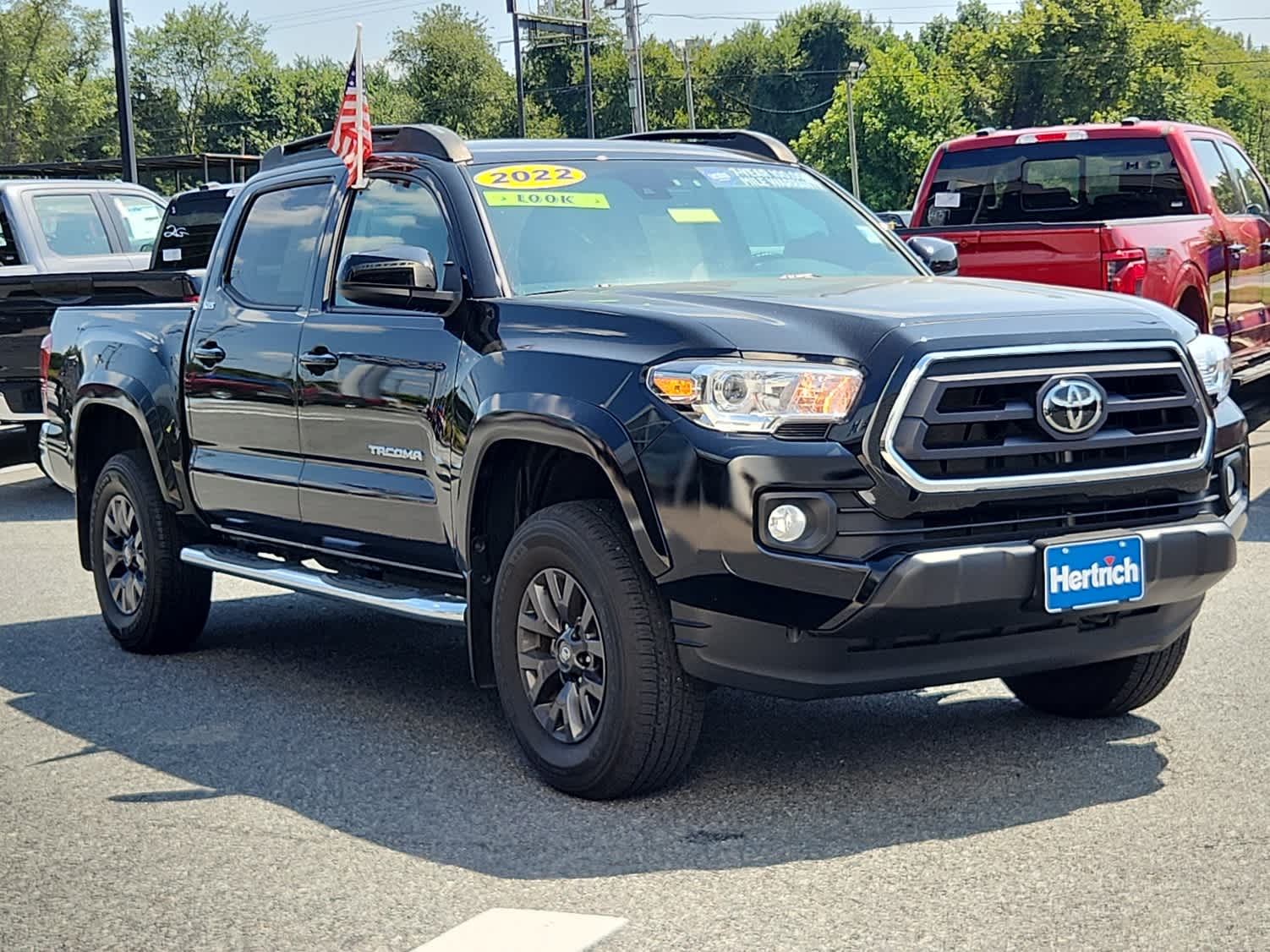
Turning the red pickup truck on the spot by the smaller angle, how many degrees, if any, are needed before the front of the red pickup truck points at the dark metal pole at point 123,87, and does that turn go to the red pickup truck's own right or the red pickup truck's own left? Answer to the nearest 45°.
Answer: approximately 90° to the red pickup truck's own left

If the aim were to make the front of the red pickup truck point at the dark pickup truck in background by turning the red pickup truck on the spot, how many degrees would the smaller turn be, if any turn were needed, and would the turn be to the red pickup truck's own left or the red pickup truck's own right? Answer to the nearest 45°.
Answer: approximately 135° to the red pickup truck's own left

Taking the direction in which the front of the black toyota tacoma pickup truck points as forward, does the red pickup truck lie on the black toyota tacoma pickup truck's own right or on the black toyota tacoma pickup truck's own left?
on the black toyota tacoma pickup truck's own left

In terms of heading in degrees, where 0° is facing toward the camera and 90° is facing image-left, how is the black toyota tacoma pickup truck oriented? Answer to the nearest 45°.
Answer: approximately 315°

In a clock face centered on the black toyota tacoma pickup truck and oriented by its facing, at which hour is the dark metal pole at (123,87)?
The dark metal pole is roughly at 7 o'clock from the black toyota tacoma pickup truck.

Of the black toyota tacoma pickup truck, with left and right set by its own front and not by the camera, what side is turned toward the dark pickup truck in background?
back
